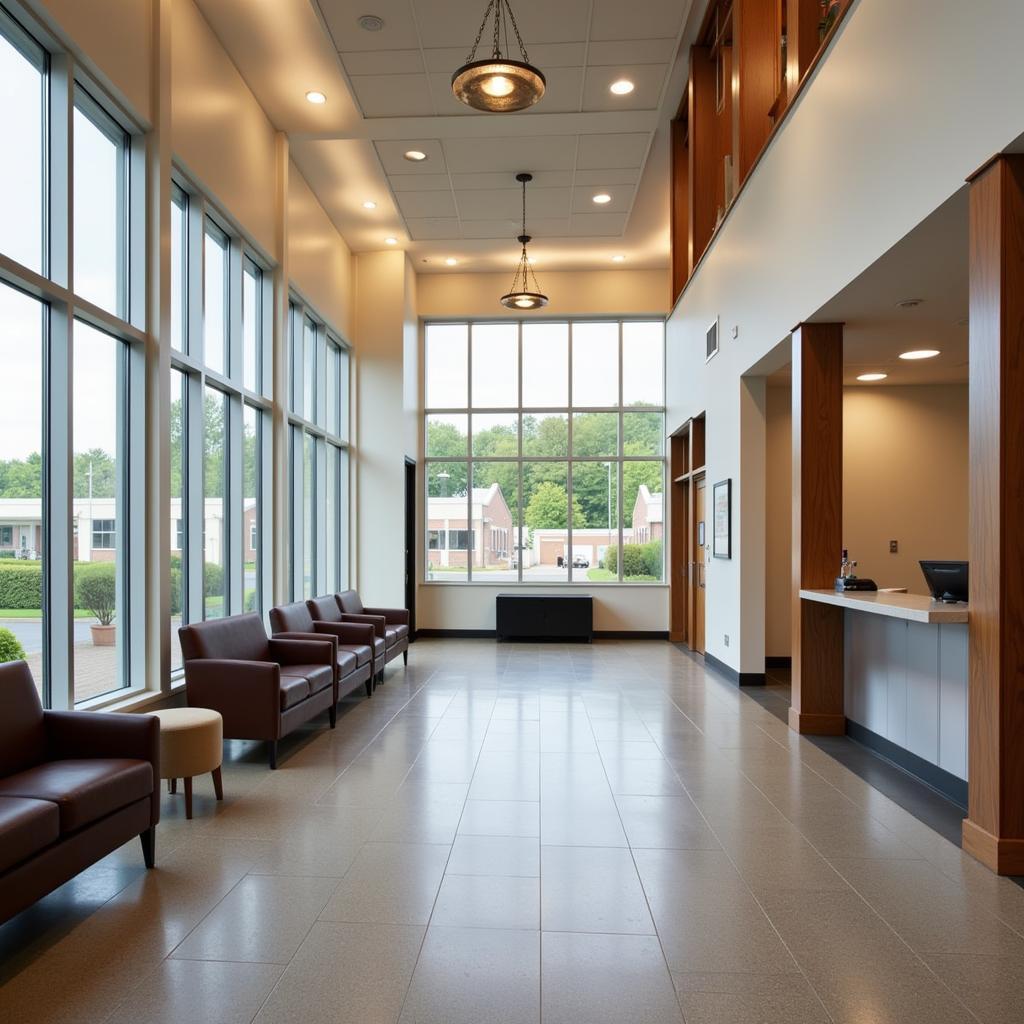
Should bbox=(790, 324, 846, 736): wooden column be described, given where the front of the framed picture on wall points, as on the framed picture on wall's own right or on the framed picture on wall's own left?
on the framed picture on wall's own left

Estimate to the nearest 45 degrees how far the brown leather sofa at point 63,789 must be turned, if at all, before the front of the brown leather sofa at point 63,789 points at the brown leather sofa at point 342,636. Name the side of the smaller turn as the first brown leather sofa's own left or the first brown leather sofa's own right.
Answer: approximately 90° to the first brown leather sofa's own left

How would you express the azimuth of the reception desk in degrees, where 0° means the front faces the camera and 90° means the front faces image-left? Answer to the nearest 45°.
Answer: approximately 45°

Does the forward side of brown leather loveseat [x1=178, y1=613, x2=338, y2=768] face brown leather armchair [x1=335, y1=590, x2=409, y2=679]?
no

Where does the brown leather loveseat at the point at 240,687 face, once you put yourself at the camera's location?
facing the viewer and to the right of the viewer

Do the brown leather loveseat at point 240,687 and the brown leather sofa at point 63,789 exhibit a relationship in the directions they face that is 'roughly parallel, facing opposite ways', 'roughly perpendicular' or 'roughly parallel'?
roughly parallel

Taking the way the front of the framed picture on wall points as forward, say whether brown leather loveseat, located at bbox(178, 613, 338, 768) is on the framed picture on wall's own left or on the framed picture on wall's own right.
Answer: on the framed picture on wall's own left

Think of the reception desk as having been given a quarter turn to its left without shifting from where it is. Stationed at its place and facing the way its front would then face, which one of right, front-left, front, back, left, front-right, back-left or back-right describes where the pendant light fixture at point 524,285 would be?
back

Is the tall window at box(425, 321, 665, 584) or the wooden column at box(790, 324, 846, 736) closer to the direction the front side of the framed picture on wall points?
the tall window

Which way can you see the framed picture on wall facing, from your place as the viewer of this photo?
facing to the left of the viewer

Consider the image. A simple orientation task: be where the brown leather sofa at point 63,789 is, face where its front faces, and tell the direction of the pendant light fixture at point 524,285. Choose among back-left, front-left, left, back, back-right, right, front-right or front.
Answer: left

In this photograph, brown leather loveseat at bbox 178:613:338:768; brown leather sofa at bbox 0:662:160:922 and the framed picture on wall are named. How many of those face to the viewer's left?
1

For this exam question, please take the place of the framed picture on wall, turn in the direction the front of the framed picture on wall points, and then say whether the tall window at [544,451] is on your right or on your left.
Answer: on your right

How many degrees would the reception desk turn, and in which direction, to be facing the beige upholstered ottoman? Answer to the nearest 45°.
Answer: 0° — it already faces it

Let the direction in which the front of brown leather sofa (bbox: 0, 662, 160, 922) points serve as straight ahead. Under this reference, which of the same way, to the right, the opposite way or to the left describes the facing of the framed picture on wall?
the opposite way

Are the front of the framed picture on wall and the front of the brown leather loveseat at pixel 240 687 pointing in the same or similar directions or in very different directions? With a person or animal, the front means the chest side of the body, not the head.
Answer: very different directions
